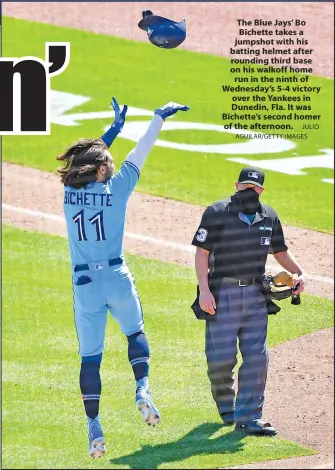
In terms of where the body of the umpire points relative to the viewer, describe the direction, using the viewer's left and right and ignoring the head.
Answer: facing the viewer and to the right of the viewer

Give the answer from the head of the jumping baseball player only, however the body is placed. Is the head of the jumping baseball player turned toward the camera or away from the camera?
away from the camera

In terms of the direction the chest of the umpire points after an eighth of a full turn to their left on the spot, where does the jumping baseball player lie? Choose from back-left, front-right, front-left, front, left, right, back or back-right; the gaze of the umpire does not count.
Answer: back-right
